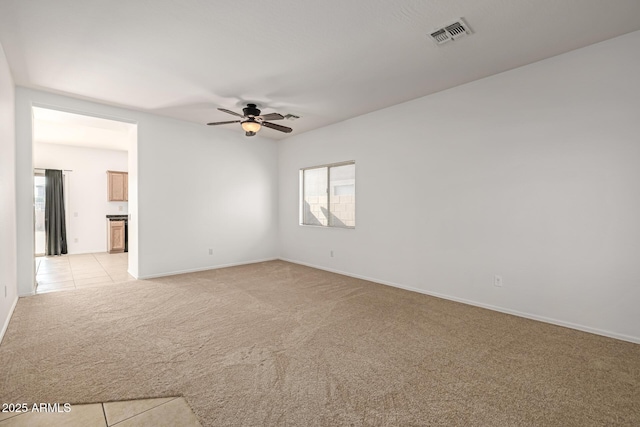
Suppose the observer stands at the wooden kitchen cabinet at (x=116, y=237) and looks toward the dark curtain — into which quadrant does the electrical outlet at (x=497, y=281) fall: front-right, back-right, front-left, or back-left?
back-left

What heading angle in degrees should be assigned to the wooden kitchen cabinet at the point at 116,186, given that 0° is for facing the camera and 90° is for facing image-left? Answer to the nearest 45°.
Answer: approximately 0°

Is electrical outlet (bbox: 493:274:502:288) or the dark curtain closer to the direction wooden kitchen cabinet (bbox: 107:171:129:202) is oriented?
the electrical outlet

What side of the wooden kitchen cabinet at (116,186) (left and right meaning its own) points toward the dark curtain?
right

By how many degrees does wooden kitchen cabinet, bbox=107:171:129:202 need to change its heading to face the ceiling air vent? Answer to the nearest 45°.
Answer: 0° — it already faces it

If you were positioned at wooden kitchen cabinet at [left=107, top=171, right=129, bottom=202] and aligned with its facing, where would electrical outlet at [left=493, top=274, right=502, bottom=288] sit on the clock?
The electrical outlet is roughly at 11 o'clock from the wooden kitchen cabinet.

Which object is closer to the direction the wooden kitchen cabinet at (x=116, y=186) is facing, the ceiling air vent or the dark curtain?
the ceiling air vent

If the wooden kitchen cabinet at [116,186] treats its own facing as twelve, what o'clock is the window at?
The window is roughly at 11 o'clock from the wooden kitchen cabinet.
